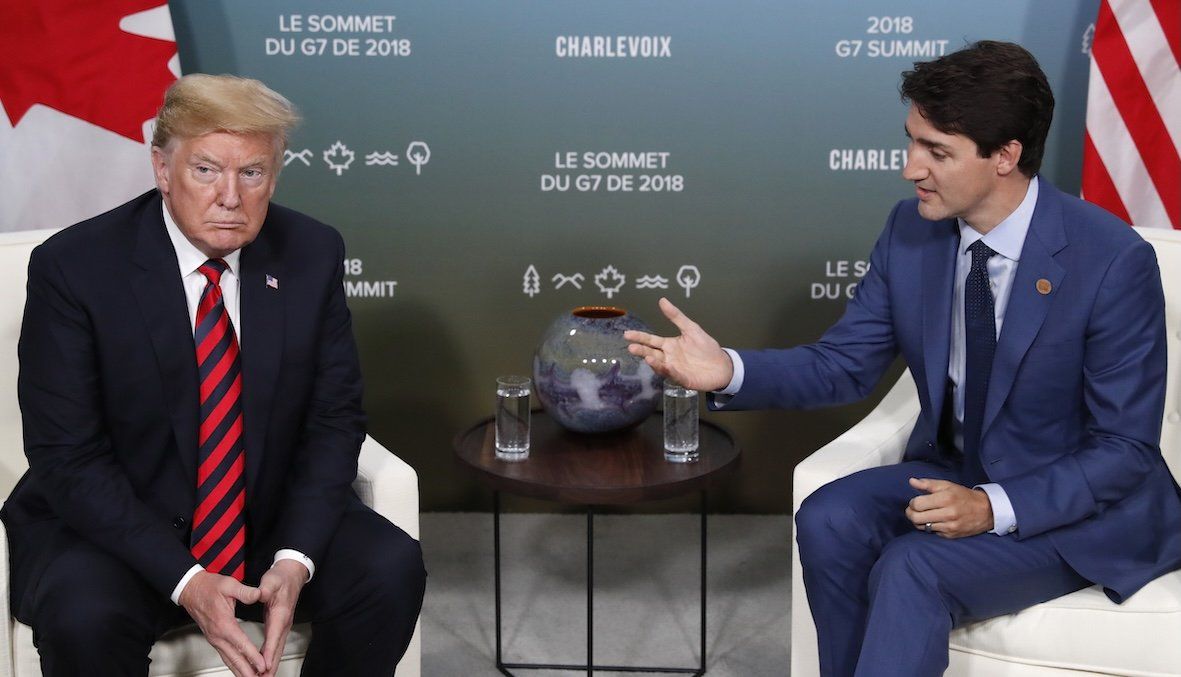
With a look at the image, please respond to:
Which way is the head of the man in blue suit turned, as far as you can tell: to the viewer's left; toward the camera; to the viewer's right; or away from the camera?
to the viewer's left

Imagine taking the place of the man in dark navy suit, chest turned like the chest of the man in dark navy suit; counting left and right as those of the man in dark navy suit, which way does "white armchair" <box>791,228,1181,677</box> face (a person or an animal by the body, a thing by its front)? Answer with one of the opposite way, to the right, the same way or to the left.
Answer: to the right

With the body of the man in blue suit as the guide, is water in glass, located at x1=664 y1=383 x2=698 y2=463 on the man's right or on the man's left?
on the man's right

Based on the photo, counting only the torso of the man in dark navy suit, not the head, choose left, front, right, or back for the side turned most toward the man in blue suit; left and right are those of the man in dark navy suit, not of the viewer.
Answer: left

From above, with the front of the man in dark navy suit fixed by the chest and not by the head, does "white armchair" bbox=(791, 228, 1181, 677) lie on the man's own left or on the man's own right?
on the man's own left

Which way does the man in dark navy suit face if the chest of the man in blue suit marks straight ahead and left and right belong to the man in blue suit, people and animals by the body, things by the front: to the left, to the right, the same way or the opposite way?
to the left

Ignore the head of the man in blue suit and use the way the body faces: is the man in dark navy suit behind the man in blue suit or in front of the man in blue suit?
in front

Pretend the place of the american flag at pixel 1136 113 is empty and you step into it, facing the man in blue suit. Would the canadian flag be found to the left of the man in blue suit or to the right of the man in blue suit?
right
